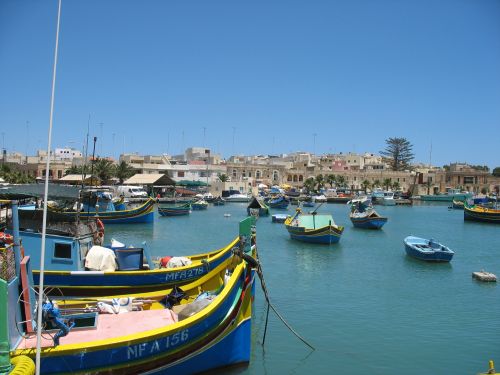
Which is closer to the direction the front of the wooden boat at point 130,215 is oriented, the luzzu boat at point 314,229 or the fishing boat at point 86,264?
the luzzu boat

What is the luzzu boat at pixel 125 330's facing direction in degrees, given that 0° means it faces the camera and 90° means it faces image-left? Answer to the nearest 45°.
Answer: approximately 270°

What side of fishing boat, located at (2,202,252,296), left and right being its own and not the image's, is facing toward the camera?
right

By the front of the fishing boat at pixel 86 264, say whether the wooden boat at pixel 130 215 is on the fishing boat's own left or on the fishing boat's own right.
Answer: on the fishing boat's own left

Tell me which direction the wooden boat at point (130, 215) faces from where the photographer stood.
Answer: facing to the right of the viewer

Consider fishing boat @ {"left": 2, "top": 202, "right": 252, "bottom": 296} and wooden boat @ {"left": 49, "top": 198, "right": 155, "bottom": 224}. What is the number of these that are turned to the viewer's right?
2

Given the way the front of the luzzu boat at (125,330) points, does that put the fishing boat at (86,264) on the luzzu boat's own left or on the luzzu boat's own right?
on the luzzu boat's own left

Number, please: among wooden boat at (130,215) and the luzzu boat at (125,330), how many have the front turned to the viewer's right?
2

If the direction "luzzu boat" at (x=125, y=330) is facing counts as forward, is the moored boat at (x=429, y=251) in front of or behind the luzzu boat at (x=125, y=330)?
in front

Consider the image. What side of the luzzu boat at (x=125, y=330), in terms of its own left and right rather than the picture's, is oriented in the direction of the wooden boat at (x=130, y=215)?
left

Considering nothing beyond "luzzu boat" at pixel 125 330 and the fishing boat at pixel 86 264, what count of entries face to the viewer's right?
2
